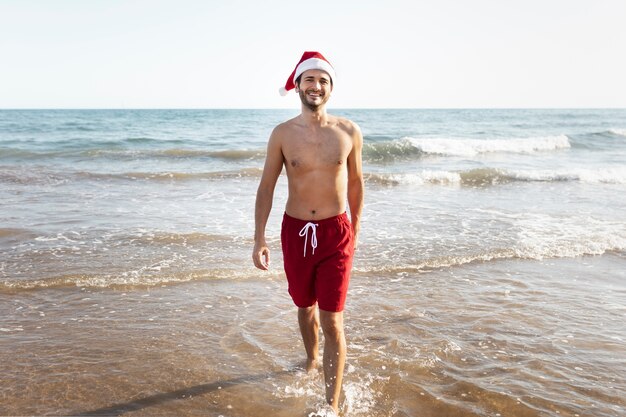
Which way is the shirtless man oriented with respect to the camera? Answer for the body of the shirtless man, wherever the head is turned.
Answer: toward the camera

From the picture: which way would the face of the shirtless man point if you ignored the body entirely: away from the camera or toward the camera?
toward the camera
